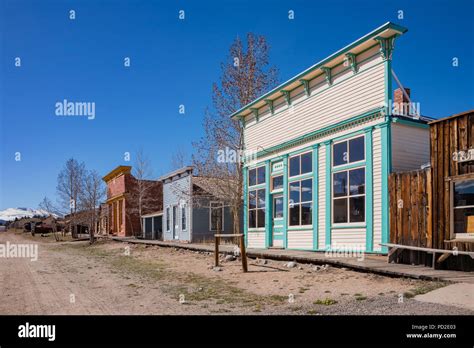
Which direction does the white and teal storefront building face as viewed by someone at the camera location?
facing the viewer and to the left of the viewer

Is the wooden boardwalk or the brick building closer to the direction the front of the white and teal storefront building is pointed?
the wooden boardwalk

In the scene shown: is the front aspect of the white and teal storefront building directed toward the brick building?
no

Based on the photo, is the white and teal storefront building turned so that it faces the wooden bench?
no
